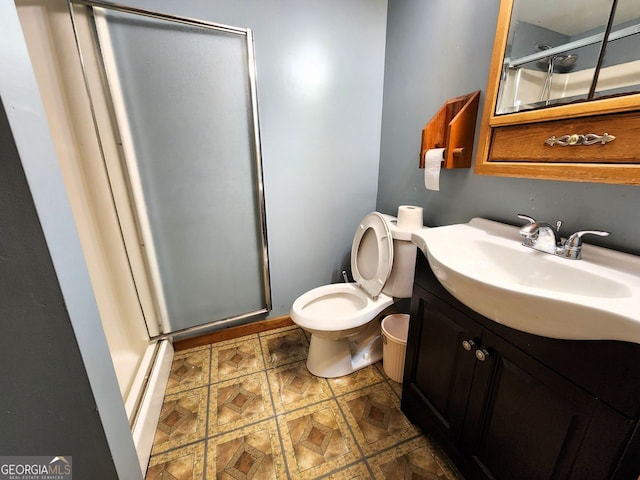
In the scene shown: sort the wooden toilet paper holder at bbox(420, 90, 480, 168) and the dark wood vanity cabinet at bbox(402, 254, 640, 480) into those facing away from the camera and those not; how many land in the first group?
0

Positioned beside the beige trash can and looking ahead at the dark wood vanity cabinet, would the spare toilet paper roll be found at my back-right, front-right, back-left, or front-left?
back-left

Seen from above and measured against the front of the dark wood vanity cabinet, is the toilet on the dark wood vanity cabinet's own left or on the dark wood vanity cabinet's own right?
on the dark wood vanity cabinet's own right

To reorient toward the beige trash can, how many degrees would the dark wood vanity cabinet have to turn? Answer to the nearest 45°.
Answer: approximately 90° to its right

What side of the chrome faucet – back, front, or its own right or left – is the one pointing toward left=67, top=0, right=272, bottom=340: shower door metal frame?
front

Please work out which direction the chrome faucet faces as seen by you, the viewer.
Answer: facing the viewer and to the left of the viewer

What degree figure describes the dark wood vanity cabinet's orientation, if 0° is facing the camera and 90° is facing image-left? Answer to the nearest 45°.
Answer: approximately 45°

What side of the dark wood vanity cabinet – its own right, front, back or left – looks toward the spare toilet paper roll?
right

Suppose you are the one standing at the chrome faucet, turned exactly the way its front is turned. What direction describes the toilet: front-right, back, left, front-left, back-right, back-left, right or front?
front-right

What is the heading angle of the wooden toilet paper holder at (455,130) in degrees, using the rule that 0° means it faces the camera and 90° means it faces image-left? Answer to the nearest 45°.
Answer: approximately 45°
